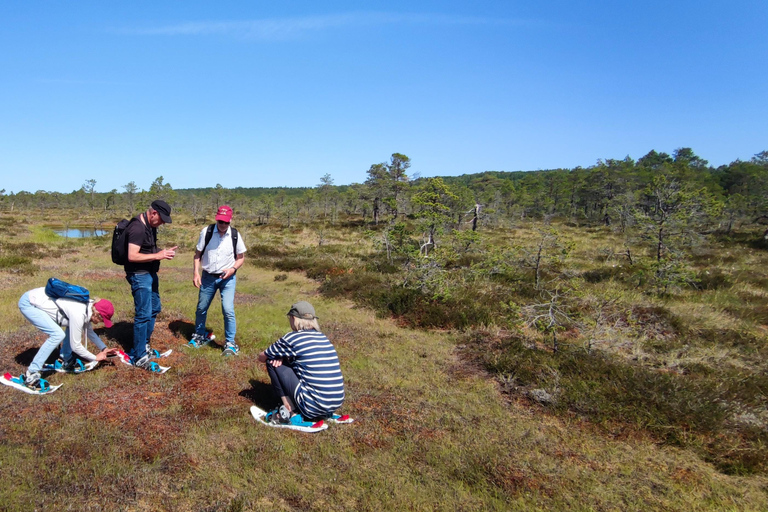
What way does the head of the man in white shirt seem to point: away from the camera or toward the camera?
toward the camera

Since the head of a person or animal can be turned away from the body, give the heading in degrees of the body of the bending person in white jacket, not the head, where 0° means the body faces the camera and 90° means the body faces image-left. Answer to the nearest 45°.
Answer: approximately 270°

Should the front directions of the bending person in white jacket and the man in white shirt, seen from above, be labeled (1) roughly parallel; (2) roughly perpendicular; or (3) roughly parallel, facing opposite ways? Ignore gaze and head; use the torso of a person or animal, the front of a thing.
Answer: roughly perpendicular

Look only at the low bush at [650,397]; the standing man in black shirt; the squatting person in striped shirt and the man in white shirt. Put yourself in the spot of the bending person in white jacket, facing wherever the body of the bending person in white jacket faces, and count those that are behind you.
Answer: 0

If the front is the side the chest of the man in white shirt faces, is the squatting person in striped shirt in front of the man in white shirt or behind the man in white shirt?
in front

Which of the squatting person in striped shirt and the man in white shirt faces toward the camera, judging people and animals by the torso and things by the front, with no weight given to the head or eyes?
the man in white shirt

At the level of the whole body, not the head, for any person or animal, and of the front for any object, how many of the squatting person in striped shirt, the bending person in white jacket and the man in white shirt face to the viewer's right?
1

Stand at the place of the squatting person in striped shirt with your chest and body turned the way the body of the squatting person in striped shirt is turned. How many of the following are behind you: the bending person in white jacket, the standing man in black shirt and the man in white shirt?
0

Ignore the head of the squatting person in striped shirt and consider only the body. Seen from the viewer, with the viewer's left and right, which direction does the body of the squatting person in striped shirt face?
facing away from the viewer and to the left of the viewer

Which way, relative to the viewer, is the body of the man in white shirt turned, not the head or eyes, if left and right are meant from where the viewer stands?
facing the viewer

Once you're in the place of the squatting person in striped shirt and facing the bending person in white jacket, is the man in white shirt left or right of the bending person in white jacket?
right

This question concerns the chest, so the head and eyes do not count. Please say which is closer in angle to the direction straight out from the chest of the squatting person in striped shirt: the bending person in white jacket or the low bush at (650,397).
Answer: the bending person in white jacket

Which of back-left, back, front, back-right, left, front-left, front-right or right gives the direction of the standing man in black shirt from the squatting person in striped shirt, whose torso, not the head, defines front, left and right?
front

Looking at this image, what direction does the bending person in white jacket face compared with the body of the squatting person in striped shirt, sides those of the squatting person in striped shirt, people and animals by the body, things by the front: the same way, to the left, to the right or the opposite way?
to the right

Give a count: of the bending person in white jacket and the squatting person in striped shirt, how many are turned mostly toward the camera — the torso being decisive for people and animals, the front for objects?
0

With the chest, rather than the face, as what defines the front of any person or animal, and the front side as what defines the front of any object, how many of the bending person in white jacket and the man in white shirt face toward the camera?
1
